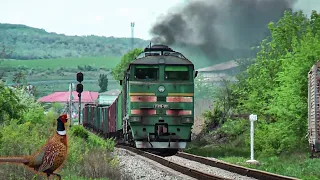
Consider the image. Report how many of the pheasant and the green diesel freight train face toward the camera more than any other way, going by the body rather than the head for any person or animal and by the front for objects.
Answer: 1

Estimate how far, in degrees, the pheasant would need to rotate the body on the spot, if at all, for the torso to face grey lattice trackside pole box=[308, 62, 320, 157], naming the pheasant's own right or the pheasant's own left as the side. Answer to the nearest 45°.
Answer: approximately 45° to the pheasant's own left

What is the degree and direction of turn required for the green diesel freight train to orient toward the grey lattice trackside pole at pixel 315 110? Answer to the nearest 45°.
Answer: approximately 45° to its left

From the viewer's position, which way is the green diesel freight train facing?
facing the viewer

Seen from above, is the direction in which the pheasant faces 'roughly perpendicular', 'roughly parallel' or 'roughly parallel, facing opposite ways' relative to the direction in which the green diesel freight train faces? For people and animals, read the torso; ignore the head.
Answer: roughly perpendicular

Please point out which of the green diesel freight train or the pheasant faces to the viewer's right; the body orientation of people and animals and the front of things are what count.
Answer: the pheasant

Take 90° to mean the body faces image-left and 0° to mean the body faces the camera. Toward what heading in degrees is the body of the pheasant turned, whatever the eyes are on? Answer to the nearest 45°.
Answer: approximately 270°

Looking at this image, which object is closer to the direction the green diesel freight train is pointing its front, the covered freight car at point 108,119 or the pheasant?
the pheasant

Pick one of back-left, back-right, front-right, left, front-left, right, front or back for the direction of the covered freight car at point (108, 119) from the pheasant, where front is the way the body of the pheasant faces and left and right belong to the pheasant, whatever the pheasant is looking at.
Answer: left
